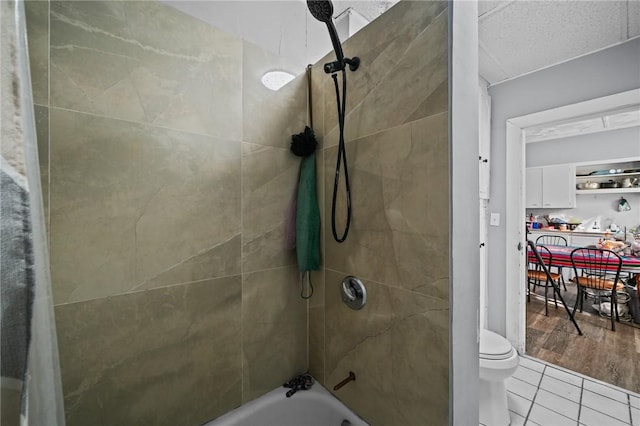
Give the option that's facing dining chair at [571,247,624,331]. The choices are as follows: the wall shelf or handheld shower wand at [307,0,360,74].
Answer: the wall shelf

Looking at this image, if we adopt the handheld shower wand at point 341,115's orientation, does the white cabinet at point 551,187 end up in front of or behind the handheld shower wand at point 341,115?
behind

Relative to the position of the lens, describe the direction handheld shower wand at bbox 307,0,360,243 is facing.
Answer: facing the viewer and to the left of the viewer

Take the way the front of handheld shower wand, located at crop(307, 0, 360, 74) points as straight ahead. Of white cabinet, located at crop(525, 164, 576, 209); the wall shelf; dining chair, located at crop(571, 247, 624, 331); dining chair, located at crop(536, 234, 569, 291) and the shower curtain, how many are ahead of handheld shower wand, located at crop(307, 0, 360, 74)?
1

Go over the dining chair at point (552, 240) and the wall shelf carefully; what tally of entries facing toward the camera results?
2

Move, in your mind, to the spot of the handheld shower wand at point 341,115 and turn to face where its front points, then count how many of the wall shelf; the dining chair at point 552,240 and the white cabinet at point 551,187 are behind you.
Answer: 3

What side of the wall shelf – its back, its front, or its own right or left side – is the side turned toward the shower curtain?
front

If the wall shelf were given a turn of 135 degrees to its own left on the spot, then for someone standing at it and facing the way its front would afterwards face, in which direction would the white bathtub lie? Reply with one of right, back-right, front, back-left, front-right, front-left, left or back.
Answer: back-right

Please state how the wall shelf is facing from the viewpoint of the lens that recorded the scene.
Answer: facing the viewer

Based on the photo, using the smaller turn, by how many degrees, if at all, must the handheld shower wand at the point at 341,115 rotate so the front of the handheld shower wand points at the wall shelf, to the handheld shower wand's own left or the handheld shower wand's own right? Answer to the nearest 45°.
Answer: approximately 180°

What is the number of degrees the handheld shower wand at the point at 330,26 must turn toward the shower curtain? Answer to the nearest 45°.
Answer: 0° — it already faces it

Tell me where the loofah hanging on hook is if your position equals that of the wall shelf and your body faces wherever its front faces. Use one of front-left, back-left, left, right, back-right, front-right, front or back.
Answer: front

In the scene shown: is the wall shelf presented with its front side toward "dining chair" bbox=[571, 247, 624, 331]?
yes
